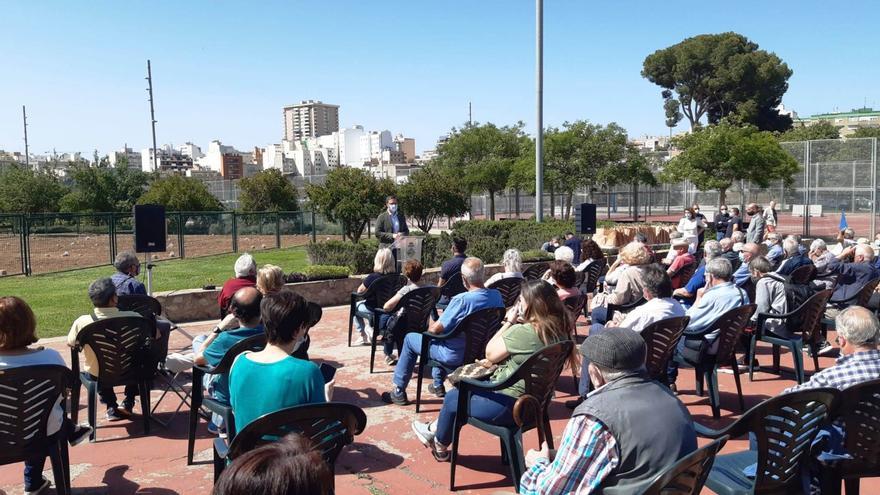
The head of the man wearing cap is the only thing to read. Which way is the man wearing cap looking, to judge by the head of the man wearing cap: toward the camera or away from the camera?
away from the camera

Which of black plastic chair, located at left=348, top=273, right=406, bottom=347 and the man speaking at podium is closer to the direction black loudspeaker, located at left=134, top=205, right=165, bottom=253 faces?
the black plastic chair

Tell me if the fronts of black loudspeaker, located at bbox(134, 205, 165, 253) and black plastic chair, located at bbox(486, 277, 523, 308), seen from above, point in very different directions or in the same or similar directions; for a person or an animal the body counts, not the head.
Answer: very different directions

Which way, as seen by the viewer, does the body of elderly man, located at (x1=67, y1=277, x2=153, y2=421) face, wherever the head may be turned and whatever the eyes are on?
away from the camera

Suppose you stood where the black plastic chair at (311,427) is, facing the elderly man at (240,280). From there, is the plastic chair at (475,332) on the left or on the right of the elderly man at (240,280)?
right

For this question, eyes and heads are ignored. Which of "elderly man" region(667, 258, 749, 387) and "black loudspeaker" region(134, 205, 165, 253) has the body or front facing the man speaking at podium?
the elderly man

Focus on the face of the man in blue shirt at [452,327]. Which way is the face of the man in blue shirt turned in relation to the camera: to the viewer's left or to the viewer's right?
to the viewer's left

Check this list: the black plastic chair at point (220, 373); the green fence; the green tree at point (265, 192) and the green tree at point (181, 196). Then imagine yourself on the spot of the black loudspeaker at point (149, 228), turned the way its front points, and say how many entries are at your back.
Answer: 3

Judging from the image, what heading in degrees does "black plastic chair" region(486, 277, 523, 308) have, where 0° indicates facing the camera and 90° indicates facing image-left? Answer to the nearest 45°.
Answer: approximately 135°

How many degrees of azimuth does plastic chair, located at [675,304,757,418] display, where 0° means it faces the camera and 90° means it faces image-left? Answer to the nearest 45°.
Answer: approximately 135°

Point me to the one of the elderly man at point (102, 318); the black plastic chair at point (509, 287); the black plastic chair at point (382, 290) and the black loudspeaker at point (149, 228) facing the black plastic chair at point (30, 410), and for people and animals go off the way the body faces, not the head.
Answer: the black loudspeaker

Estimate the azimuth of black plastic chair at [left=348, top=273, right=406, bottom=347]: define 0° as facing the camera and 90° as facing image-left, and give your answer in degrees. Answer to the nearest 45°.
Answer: approximately 135°

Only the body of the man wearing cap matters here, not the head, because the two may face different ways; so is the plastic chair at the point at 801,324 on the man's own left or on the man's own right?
on the man's own right

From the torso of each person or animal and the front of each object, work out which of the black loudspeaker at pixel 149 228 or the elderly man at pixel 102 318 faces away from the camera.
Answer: the elderly man

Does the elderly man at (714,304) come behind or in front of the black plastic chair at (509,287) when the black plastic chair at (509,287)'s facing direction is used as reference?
behind

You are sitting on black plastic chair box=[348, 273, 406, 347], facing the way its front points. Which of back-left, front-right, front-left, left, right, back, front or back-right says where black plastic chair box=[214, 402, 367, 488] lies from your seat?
back-left
